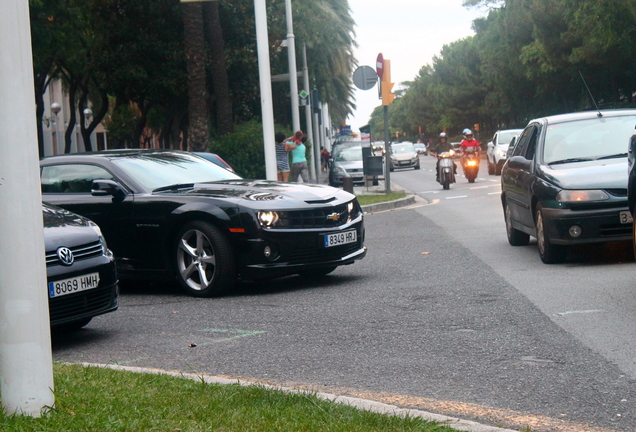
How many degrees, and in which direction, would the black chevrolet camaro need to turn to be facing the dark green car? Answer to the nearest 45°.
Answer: approximately 45° to its left

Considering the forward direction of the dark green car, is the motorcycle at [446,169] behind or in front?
behind

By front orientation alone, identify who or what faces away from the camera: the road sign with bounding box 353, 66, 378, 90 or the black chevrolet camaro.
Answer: the road sign

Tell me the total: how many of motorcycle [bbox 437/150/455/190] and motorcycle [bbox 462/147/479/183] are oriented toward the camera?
2

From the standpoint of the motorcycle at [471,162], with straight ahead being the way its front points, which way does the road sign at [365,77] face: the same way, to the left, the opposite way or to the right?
the opposite way

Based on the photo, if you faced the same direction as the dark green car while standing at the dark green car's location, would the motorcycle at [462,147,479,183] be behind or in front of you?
behind

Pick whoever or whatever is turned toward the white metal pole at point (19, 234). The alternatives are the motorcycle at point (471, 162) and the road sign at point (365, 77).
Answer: the motorcycle

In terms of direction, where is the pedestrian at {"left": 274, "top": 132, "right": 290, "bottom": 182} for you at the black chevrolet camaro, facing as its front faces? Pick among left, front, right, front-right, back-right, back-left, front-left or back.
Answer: back-left

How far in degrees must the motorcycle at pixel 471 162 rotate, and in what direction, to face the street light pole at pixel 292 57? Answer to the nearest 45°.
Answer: approximately 90° to its right

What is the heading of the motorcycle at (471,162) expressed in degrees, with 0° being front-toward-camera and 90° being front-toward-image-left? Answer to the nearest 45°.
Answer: approximately 0°

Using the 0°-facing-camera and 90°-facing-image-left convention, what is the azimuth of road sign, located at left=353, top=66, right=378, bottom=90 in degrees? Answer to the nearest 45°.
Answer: approximately 180°
